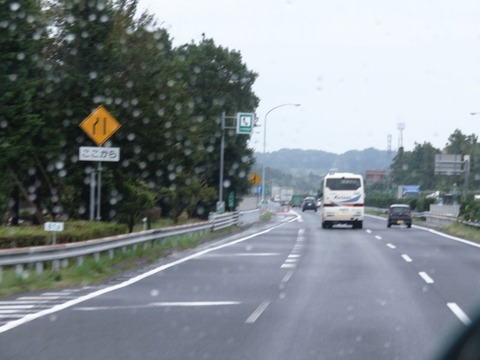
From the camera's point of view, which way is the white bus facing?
away from the camera

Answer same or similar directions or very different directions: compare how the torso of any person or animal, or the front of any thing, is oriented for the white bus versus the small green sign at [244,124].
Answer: very different directions

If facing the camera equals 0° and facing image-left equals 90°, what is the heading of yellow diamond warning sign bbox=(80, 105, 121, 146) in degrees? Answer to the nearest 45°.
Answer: approximately 0°

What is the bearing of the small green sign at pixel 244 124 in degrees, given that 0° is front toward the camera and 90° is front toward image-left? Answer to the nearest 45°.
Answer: approximately 0°

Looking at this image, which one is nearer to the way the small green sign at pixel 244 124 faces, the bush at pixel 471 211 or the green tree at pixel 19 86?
the green tree

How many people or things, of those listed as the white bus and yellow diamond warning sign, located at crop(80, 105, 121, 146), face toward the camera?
1
